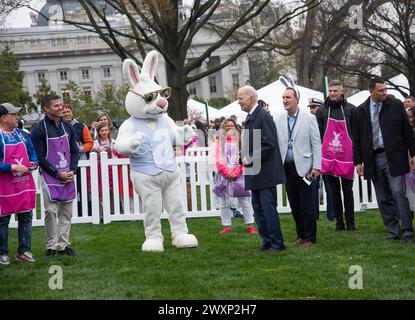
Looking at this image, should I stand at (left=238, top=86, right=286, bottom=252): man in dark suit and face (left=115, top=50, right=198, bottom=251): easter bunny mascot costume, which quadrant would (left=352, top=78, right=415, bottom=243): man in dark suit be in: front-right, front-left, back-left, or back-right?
back-right

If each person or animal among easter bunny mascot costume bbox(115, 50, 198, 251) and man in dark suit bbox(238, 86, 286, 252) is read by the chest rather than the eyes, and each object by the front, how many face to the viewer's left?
1

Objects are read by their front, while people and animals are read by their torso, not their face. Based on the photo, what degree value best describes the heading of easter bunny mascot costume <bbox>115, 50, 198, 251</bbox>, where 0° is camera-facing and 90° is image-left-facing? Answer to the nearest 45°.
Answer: approximately 315°

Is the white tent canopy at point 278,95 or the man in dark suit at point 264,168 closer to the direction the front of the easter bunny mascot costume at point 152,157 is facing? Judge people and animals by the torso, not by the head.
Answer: the man in dark suit

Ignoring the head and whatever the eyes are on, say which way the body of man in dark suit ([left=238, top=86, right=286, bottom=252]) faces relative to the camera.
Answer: to the viewer's left

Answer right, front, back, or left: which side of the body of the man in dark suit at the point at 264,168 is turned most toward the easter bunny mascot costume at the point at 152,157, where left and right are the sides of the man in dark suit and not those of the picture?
front

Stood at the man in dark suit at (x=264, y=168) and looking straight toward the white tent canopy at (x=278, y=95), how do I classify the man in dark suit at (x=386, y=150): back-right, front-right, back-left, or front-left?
front-right

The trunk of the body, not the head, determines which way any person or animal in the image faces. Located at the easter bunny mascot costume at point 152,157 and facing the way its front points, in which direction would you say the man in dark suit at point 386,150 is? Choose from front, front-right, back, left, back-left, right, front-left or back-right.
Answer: front-left

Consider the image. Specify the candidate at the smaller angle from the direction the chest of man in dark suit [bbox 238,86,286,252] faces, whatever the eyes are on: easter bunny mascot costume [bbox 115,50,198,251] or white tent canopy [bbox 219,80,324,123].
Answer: the easter bunny mascot costume

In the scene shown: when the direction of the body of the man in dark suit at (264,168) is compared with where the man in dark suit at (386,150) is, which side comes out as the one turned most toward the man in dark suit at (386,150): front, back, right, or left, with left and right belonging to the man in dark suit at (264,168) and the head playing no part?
back

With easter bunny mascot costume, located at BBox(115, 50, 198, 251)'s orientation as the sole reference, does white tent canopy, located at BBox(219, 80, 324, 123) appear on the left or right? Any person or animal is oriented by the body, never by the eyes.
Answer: on its left

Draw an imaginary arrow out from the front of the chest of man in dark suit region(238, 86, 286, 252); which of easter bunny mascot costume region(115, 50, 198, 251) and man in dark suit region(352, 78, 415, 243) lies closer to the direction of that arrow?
the easter bunny mascot costume

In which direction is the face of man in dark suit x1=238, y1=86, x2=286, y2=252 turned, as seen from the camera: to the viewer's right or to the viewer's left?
to the viewer's left

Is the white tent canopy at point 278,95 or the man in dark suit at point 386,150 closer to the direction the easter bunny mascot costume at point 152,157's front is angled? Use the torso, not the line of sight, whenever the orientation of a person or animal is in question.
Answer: the man in dark suit

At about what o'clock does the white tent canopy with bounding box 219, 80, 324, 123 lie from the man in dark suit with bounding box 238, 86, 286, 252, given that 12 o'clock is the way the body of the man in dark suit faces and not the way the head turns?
The white tent canopy is roughly at 3 o'clock from the man in dark suit.
